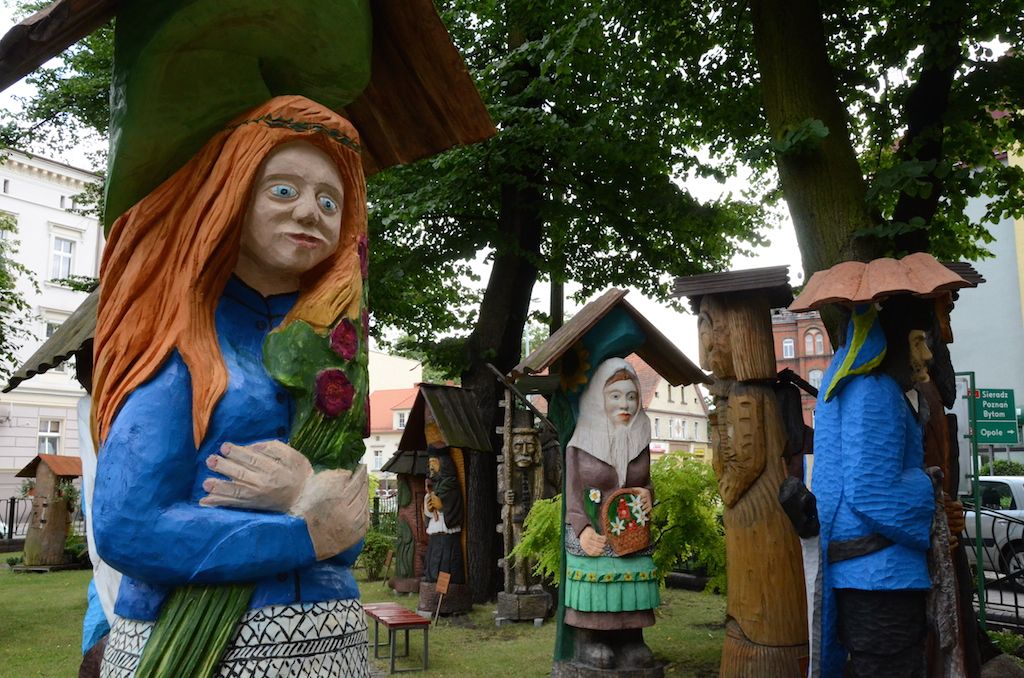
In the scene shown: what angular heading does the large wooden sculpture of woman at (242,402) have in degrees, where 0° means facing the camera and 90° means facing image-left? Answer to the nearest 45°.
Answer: approximately 315°

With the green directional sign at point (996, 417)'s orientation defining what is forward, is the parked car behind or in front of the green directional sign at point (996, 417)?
behind

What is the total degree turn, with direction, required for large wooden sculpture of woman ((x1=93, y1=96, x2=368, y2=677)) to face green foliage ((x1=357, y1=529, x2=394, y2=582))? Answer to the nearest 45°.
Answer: approximately 135° to its left

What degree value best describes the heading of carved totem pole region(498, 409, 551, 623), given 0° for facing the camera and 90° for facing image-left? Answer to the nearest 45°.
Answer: approximately 0°

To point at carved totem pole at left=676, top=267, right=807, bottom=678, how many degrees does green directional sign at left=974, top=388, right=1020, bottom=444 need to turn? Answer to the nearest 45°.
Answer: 0° — it already faces it

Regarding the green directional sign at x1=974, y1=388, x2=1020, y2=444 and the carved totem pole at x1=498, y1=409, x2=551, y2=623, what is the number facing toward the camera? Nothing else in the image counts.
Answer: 2

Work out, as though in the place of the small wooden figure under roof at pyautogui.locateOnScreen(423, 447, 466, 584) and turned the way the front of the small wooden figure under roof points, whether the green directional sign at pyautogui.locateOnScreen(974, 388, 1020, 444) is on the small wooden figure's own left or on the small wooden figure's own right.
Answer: on the small wooden figure's own left
